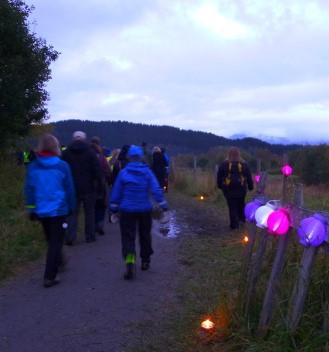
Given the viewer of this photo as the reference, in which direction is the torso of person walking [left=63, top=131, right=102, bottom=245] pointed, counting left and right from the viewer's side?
facing away from the viewer

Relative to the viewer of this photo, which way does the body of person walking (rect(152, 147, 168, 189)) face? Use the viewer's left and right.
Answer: facing away from the viewer

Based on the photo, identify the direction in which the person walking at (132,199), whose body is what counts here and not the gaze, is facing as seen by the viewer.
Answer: away from the camera

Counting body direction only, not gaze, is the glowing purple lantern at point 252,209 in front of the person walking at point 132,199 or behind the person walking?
behind

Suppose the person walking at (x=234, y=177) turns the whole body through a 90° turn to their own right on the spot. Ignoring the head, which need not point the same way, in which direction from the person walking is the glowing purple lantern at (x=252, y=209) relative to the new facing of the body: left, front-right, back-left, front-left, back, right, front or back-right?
right

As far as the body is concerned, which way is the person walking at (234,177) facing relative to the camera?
away from the camera

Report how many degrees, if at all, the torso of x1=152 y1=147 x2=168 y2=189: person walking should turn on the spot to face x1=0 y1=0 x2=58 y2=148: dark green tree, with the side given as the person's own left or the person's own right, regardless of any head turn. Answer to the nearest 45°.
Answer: approximately 90° to the person's own left

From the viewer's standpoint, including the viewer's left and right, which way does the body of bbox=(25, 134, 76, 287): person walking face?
facing away from the viewer

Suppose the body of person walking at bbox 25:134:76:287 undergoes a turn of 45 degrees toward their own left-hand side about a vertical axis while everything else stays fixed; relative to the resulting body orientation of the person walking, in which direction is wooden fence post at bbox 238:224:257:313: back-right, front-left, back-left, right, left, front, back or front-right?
back

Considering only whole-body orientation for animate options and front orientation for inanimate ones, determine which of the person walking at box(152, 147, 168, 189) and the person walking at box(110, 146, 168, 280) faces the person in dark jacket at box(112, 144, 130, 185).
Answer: the person walking at box(110, 146, 168, 280)
